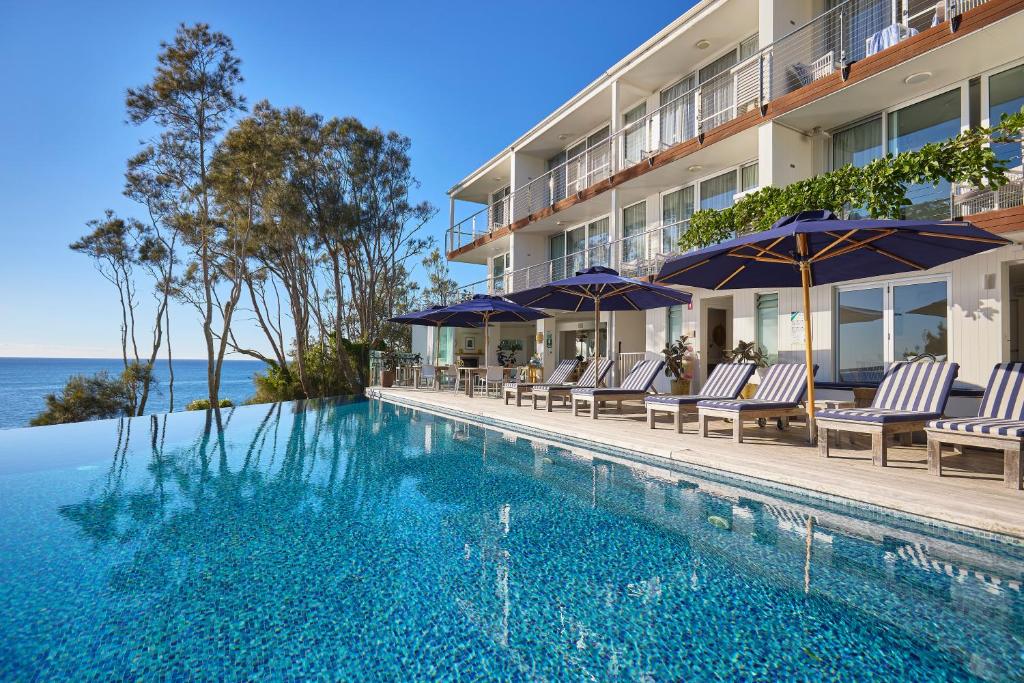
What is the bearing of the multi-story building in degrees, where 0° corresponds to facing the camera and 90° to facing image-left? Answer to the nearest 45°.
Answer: approximately 45°

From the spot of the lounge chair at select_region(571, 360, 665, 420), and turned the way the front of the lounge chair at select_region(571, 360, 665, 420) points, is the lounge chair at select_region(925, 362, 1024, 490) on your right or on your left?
on your left

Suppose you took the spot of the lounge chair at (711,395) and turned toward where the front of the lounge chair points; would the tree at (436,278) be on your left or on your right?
on your right

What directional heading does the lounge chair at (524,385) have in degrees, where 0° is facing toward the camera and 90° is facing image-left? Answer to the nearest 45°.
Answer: approximately 45°

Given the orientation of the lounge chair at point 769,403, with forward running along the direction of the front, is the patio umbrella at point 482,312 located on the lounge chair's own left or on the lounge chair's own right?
on the lounge chair's own right

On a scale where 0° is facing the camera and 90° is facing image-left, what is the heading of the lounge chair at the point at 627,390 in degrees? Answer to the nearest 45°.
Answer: approximately 45°

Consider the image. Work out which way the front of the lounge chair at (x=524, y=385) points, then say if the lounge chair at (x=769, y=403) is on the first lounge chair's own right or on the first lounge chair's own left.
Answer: on the first lounge chair's own left

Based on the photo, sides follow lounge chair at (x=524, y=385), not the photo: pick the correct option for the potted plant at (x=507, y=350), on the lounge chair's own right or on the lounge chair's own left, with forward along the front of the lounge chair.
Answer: on the lounge chair's own right
